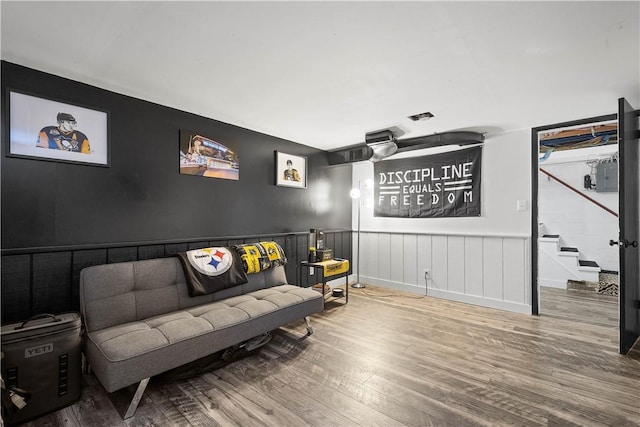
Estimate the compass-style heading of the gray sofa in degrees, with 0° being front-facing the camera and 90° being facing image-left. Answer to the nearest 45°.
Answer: approximately 315°

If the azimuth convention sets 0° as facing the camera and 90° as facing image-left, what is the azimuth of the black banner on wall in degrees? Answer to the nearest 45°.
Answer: approximately 45°

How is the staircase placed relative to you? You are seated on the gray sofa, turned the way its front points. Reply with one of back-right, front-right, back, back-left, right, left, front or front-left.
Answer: front-left

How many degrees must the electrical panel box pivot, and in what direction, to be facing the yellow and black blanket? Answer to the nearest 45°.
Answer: approximately 45° to its right

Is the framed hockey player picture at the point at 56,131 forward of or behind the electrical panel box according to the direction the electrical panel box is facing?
forward

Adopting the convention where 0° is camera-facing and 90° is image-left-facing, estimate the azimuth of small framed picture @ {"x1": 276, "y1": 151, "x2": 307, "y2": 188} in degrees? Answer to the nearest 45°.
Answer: approximately 315°

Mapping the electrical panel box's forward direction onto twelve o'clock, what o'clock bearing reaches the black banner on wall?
The black banner on wall is roughly at 1 o'clock from the electrical panel box.

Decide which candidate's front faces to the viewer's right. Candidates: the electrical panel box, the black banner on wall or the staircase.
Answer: the staircase

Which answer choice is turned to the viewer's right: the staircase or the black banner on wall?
the staircase

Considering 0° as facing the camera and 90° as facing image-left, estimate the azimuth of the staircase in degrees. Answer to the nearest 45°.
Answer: approximately 270°

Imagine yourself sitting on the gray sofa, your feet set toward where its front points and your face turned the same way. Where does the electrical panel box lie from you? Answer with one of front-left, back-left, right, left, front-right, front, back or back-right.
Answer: front-left

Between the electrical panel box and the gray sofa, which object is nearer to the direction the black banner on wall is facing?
the gray sofa
